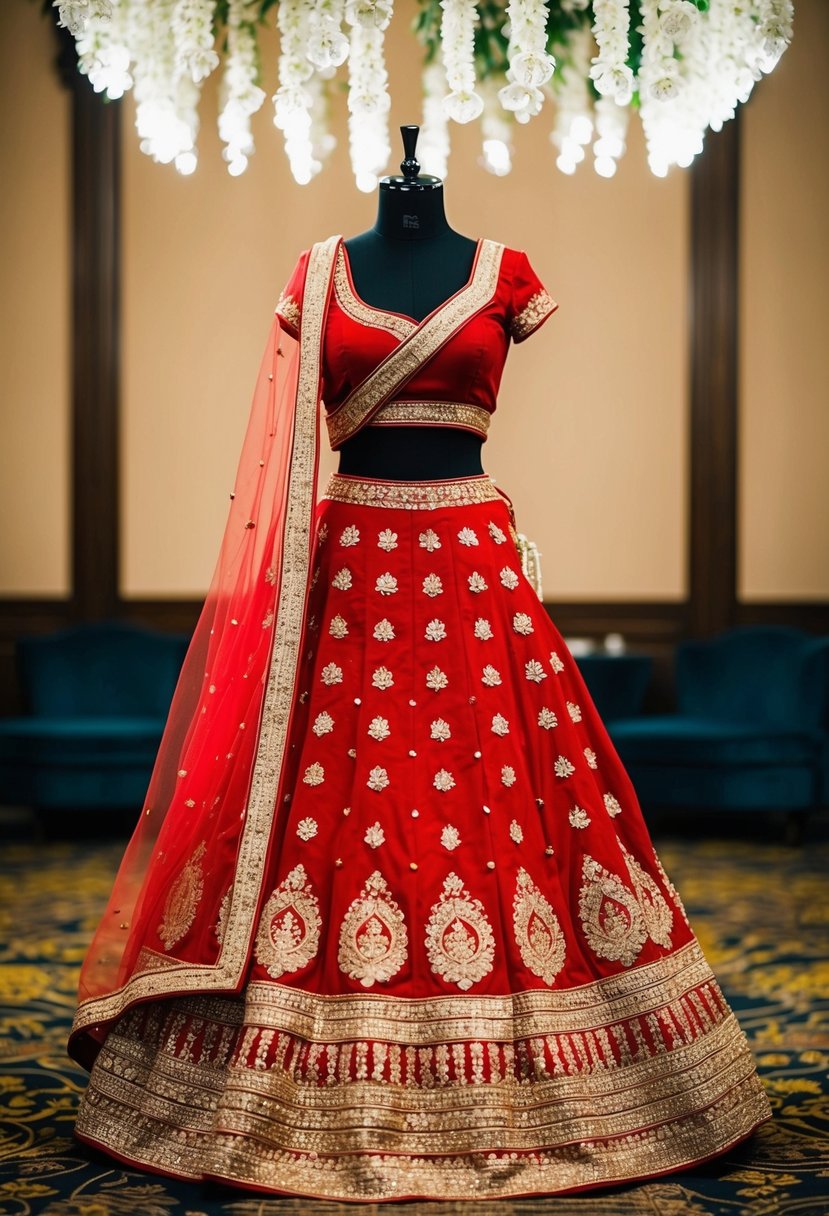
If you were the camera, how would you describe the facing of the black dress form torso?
facing the viewer

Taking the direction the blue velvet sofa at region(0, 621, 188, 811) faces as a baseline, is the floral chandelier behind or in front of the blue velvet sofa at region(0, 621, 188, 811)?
in front

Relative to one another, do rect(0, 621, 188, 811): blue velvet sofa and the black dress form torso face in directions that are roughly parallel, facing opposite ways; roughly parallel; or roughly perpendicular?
roughly parallel

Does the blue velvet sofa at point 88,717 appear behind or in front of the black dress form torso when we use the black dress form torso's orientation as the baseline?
behind

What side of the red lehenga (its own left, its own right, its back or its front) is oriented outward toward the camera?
front

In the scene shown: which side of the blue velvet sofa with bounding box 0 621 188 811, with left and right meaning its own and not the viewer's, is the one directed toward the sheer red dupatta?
front

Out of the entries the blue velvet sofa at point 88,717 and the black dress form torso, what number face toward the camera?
2

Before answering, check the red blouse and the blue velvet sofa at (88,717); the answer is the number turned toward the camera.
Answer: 2

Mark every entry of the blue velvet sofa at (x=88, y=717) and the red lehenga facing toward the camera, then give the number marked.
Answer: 2

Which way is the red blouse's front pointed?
toward the camera

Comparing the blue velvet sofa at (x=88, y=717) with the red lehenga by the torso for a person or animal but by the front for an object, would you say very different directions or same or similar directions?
same or similar directions

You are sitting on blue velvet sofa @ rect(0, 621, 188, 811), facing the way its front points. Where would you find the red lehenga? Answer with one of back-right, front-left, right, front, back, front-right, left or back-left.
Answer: front

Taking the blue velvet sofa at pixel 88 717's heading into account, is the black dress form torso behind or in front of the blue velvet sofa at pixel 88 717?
in front

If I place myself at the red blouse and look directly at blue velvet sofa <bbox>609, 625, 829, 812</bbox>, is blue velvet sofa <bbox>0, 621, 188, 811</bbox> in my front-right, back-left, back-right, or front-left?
front-left
